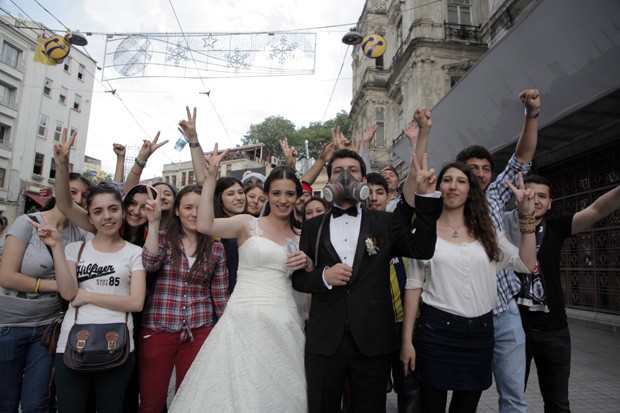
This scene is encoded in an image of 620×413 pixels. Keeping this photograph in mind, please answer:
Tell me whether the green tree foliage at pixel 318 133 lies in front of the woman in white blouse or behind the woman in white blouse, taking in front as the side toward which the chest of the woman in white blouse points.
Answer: behind

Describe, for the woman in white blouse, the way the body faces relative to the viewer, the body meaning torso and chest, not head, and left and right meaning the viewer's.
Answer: facing the viewer

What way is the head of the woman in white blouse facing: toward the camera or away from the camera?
toward the camera

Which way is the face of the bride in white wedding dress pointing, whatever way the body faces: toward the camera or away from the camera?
toward the camera

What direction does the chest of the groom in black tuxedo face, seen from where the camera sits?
toward the camera

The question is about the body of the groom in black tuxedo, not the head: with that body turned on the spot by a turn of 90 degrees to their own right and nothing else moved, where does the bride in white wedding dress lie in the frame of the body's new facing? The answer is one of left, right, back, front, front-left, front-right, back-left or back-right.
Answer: front

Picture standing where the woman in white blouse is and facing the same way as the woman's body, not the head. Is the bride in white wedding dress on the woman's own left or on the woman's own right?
on the woman's own right

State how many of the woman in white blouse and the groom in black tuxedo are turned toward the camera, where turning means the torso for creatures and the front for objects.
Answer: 2

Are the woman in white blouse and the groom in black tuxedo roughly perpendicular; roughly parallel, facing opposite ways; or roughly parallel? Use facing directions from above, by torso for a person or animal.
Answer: roughly parallel

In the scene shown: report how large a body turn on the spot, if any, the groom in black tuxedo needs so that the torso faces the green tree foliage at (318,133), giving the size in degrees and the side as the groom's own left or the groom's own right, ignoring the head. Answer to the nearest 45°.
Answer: approximately 180°

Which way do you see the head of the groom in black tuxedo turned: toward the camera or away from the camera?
toward the camera

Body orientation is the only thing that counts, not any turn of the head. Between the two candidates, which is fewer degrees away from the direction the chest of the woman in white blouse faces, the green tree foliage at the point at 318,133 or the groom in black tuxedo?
the groom in black tuxedo
